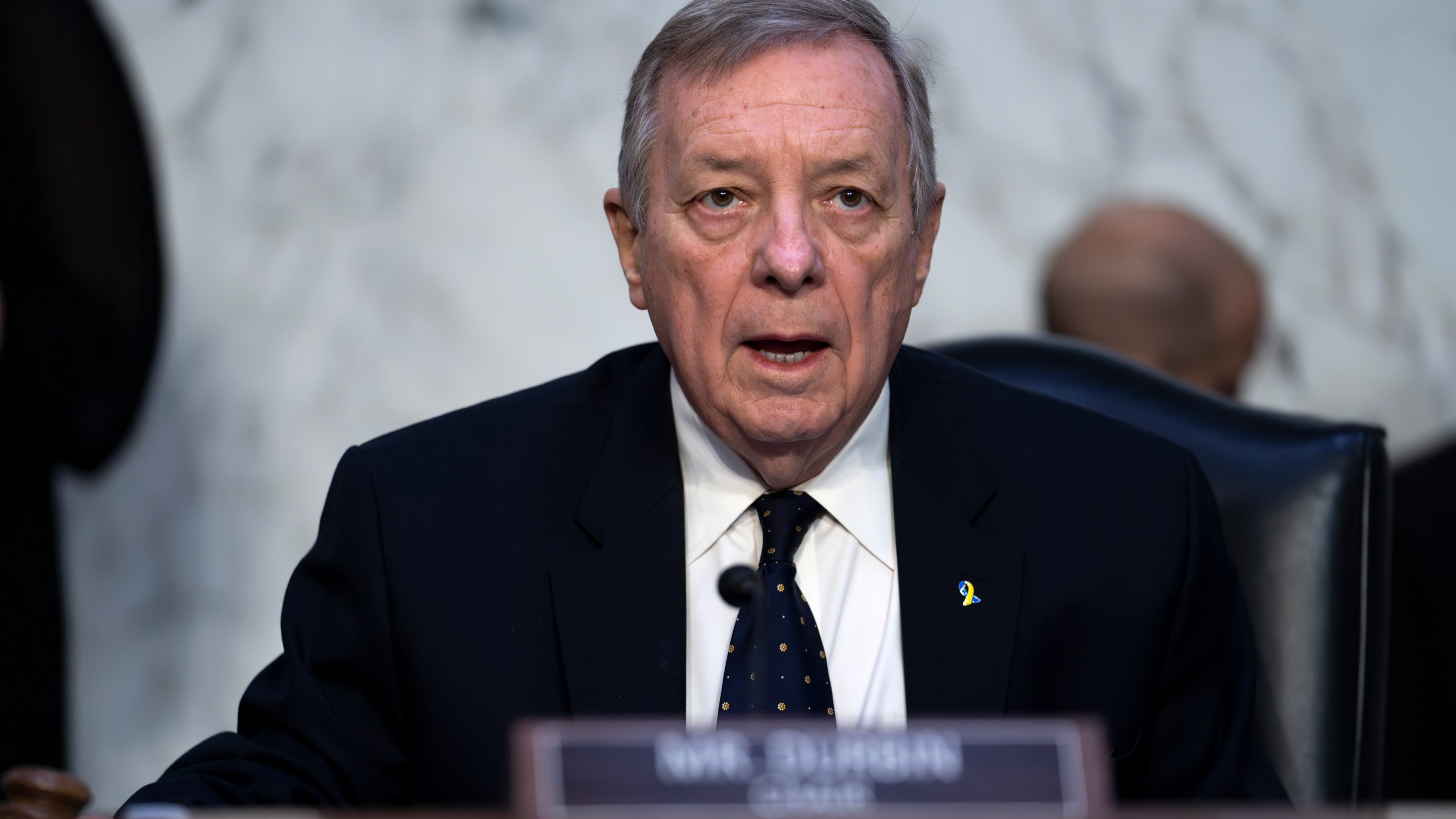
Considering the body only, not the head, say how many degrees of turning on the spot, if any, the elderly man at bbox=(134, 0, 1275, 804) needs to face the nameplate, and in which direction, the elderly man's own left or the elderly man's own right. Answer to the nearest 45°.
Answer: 0° — they already face it

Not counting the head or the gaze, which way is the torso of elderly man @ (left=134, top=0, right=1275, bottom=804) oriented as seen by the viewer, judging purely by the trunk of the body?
toward the camera

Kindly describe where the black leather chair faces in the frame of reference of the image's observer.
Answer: facing the viewer and to the left of the viewer

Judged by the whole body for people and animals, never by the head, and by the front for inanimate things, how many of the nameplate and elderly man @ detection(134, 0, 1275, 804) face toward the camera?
2

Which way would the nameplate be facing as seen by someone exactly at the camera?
facing the viewer

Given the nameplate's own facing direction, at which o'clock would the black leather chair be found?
The black leather chair is roughly at 7 o'clock from the nameplate.
